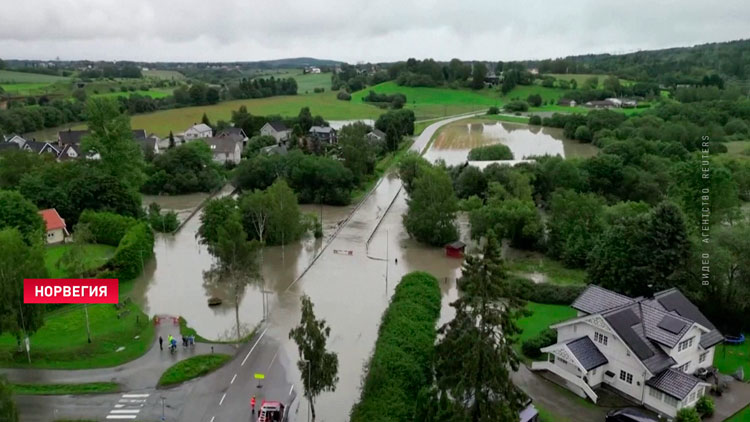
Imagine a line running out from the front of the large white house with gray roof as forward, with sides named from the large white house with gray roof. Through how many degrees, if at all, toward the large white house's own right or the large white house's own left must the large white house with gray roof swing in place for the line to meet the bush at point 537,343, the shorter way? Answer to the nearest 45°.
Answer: approximately 45° to the large white house's own right

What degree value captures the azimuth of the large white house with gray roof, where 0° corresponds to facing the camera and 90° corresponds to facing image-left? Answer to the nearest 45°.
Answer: approximately 45°

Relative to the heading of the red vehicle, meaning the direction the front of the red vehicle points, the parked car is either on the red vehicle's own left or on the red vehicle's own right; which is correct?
on the red vehicle's own right

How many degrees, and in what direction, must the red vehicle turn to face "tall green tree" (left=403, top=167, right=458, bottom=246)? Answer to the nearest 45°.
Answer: approximately 45° to its right

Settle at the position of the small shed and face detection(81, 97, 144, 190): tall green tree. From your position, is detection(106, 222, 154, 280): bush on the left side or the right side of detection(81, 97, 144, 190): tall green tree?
left

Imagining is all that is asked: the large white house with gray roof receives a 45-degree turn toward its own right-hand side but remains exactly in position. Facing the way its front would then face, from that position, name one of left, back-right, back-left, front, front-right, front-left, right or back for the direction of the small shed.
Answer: front-right

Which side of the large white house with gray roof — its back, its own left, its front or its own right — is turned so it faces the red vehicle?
front

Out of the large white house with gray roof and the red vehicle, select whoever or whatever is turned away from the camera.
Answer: the red vehicle

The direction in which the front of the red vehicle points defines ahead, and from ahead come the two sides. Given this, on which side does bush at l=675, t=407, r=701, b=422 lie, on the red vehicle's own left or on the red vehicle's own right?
on the red vehicle's own right

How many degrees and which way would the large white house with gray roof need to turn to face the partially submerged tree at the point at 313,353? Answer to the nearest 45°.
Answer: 0° — it already faces it

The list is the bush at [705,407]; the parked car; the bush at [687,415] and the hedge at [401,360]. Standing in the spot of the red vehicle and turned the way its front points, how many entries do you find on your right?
4

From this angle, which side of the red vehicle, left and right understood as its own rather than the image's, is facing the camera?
back

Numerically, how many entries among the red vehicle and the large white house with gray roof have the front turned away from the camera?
1
